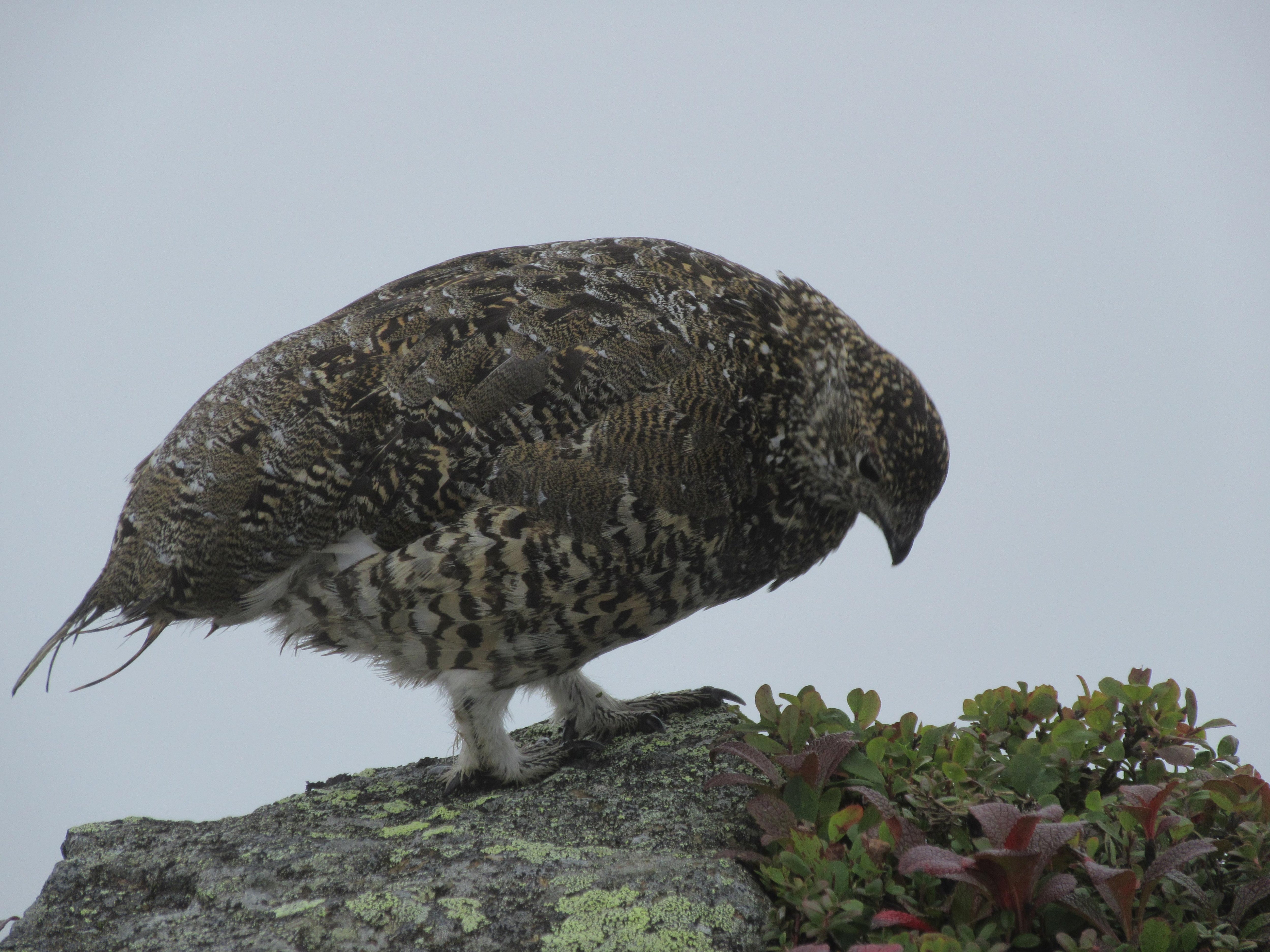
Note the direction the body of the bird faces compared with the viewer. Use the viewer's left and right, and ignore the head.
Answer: facing to the right of the viewer
